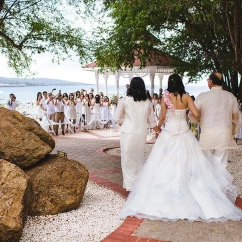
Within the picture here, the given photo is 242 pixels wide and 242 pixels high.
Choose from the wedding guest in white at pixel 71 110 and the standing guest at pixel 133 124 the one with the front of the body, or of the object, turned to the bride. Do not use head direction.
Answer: the wedding guest in white

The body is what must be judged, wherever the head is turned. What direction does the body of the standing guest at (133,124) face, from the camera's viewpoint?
away from the camera

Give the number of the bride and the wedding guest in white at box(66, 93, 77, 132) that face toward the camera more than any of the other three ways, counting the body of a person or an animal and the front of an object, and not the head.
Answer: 1

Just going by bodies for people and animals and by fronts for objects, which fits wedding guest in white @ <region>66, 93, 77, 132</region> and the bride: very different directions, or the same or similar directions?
very different directions

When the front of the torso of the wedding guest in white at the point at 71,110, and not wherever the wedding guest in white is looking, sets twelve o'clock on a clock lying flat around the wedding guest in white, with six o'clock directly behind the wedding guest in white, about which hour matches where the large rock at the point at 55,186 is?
The large rock is roughly at 12 o'clock from the wedding guest in white.

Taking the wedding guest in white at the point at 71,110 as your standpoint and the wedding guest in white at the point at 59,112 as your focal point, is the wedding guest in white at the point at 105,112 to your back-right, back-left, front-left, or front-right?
back-left

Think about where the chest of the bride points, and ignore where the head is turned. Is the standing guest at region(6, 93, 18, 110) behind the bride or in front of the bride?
in front

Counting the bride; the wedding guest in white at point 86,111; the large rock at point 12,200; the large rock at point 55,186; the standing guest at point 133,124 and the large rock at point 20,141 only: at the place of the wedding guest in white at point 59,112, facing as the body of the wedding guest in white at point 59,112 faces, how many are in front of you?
5

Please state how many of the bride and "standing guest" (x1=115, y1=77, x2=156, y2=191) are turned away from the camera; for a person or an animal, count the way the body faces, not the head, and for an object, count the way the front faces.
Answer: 2

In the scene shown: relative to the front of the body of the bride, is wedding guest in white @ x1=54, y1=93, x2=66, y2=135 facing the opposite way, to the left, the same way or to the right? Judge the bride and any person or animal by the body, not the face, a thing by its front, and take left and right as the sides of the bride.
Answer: the opposite way

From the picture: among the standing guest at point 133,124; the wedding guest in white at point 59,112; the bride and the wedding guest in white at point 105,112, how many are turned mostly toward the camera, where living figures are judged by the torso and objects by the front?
2

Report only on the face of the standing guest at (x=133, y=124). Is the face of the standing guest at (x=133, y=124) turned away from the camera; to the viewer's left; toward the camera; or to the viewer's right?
away from the camera

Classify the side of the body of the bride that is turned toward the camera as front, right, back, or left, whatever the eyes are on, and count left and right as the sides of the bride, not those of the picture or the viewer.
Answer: back

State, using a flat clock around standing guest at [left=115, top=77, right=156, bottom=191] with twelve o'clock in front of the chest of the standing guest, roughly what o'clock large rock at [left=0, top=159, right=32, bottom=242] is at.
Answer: The large rock is roughly at 7 o'clock from the standing guest.

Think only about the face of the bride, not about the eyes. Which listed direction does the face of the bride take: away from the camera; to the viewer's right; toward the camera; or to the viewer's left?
away from the camera
